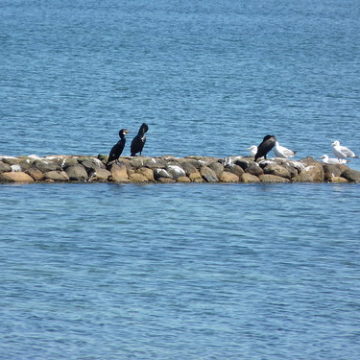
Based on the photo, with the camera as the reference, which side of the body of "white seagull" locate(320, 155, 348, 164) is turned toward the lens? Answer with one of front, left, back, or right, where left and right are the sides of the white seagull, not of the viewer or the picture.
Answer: left

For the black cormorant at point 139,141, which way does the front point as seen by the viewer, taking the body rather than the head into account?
to the viewer's right

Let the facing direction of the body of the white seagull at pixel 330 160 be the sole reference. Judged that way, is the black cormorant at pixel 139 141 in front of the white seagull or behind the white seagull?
in front

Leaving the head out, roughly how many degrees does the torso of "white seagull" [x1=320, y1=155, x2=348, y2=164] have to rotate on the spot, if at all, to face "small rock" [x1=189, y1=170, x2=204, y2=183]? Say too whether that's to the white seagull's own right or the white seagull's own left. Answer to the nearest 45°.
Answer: approximately 45° to the white seagull's own left

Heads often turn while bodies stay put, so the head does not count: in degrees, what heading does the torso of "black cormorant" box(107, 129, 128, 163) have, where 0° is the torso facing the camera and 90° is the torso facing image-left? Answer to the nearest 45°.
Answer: approximately 270°

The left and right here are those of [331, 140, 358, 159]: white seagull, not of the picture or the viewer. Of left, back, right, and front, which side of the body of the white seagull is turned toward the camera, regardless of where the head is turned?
left

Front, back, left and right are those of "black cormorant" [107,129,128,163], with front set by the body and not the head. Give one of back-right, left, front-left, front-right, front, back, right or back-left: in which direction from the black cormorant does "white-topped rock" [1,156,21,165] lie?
back

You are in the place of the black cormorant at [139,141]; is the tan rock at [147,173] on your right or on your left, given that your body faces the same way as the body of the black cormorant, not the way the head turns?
on your right

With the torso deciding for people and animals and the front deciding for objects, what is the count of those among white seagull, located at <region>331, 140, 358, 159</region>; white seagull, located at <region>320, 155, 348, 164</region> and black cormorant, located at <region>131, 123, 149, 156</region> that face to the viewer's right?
1

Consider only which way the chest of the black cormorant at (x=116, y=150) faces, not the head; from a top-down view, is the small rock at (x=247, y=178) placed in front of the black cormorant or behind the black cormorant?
in front

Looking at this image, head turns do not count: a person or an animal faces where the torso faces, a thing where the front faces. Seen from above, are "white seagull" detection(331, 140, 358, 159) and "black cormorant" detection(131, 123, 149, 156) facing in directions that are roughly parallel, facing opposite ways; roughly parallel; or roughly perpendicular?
roughly parallel, facing opposite ways

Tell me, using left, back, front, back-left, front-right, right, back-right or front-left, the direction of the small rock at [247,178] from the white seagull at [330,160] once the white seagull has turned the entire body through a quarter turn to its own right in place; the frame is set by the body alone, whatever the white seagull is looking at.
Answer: back-left

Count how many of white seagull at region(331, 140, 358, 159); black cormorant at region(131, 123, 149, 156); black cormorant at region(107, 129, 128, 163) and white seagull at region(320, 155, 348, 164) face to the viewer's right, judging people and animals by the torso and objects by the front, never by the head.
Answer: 2
